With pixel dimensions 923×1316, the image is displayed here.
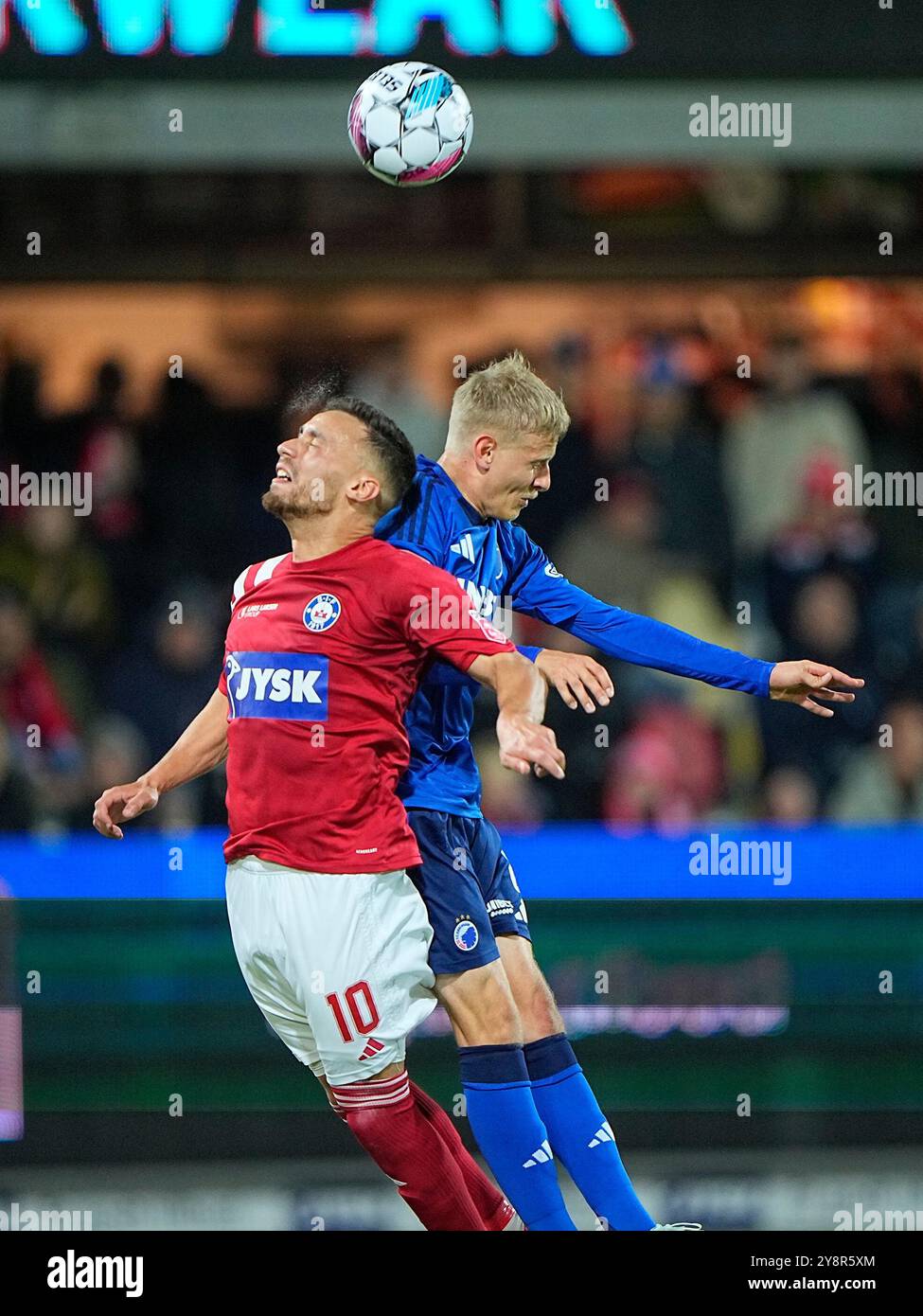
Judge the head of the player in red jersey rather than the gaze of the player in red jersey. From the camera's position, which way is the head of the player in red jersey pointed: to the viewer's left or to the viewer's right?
to the viewer's left

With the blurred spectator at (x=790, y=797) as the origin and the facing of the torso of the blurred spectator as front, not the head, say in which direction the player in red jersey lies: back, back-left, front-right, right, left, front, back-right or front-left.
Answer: front

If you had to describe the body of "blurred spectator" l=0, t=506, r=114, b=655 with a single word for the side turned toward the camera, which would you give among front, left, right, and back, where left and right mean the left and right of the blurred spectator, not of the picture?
front

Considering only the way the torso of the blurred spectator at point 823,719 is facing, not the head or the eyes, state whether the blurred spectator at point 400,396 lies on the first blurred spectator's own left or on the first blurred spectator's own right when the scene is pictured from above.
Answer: on the first blurred spectator's own right

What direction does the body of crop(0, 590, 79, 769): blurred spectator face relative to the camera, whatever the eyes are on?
toward the camera

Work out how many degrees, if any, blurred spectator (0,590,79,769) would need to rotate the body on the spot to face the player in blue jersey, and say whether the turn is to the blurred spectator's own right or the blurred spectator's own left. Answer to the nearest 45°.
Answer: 0° — they already face them

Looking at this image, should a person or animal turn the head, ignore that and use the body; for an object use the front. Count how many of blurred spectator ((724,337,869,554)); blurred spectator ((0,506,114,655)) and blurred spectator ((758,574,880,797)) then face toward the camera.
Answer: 3

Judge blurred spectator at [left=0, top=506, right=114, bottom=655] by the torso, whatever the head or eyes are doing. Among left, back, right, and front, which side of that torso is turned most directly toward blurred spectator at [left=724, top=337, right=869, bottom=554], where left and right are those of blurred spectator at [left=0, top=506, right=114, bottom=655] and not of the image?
left

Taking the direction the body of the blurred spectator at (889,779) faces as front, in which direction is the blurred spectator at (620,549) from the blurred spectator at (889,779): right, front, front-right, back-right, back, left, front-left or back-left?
right

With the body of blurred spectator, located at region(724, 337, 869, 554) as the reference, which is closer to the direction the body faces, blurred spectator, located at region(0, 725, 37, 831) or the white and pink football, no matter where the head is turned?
the white and pink football

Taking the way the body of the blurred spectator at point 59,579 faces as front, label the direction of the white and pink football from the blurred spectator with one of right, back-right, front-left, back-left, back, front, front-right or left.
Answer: front

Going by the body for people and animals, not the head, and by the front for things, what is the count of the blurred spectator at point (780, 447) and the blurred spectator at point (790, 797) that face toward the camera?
2

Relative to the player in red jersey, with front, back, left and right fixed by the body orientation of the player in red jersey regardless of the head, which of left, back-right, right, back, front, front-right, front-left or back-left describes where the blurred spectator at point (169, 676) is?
back-right
